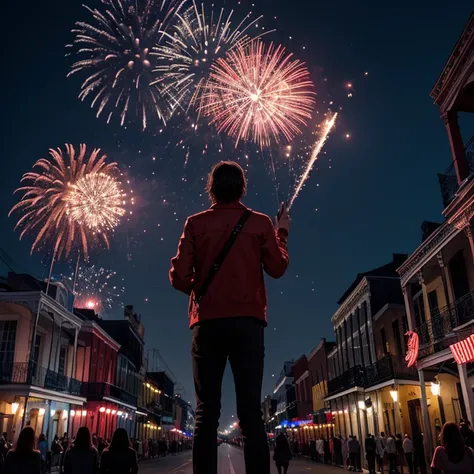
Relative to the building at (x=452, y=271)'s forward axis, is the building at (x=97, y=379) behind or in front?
in front

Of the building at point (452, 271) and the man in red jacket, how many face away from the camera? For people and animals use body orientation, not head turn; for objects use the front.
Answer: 1

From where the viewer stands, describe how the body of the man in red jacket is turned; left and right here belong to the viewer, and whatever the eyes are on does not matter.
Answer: facing away from the viewer

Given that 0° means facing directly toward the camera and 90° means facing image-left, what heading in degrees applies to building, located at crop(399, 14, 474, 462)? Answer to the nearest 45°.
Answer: approximately 90°

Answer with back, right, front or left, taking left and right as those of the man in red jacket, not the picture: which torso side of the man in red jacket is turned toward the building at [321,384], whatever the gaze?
front

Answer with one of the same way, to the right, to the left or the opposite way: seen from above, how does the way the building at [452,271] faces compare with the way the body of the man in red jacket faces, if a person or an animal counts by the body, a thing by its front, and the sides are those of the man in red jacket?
to the left

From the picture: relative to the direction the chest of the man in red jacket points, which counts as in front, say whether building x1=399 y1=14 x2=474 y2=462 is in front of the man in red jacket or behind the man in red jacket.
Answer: in front

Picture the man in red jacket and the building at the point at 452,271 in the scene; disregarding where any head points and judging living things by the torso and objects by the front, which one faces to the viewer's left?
the building

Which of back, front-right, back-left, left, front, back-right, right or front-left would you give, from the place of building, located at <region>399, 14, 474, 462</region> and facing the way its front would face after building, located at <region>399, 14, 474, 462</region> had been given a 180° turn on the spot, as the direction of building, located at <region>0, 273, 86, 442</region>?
back

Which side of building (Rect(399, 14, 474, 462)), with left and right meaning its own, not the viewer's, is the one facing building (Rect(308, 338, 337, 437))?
right

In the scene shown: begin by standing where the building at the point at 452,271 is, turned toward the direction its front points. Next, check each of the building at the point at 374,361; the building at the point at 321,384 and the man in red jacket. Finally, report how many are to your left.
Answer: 1

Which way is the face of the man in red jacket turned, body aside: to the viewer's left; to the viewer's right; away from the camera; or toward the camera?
away from the camera

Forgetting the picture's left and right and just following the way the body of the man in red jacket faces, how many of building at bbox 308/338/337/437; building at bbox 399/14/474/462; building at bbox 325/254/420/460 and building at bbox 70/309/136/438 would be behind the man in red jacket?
0
